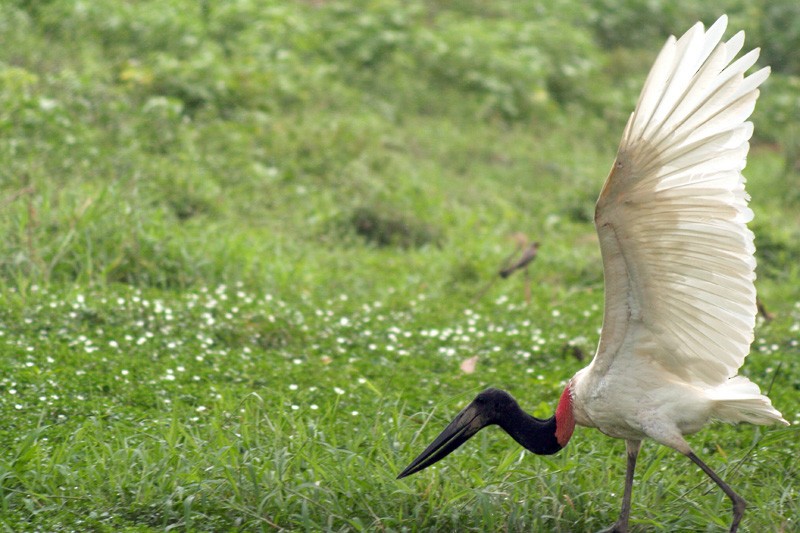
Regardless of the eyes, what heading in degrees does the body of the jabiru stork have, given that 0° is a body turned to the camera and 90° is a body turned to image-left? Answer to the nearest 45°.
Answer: approximately 90°
